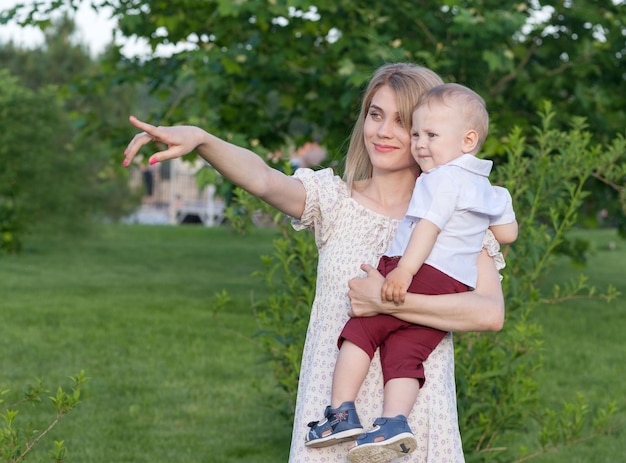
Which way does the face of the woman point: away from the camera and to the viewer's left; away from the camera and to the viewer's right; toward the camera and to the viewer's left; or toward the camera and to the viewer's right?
toward the camera and to the viewer's left

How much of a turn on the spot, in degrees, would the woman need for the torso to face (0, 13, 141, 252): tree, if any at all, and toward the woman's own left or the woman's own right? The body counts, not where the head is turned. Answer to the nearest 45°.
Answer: approximately 180°

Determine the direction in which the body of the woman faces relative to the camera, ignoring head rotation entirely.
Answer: toward the camera

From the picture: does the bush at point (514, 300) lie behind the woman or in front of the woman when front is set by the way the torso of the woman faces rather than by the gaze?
behind

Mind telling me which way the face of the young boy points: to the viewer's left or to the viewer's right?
to the viewer's left

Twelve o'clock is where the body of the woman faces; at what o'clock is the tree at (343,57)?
The tree is roughly at 6 o'clock from the woman.
